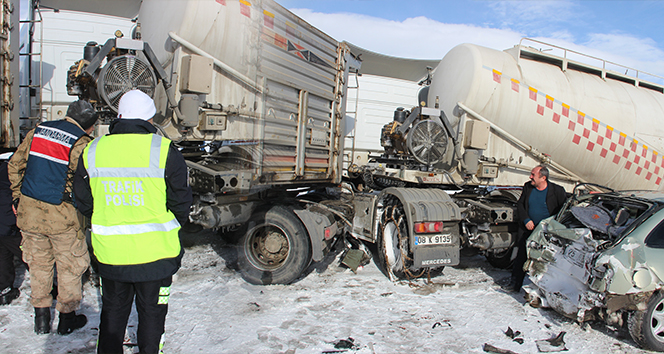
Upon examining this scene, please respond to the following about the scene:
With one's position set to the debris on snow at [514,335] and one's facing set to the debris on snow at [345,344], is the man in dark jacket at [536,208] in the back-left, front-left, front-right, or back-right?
back-right

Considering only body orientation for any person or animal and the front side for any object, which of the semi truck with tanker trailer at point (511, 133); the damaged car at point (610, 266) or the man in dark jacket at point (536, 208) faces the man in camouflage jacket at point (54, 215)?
the man in dark jacket

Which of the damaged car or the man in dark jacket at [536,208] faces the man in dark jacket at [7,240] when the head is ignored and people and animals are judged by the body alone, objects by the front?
the man in dark jacket at [536,208]

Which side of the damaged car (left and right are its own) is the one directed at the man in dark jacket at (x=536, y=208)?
left

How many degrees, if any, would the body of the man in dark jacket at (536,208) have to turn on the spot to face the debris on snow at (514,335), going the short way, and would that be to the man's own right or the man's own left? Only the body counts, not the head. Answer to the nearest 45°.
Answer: approximately 45° to the man's own left

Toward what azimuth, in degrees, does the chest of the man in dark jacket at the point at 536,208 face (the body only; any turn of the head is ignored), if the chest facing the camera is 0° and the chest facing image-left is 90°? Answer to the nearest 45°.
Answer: approximately 45°

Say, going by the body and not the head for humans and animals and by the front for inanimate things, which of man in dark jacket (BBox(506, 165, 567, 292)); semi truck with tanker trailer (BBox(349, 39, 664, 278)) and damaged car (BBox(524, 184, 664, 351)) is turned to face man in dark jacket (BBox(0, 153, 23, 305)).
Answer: man in dark jacket (BBox(506, 165, 567, 292))

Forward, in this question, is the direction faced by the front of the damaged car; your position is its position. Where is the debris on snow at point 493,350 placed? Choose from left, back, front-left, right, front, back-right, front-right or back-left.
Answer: back

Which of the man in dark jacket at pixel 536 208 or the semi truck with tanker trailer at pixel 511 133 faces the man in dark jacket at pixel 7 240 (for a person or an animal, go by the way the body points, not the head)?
the man in dark jacket at pixel 536 208

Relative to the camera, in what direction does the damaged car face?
facing away from the viewer and to the right of the viewer

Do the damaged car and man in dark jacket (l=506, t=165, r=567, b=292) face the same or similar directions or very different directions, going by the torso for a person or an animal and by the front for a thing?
very different directions
